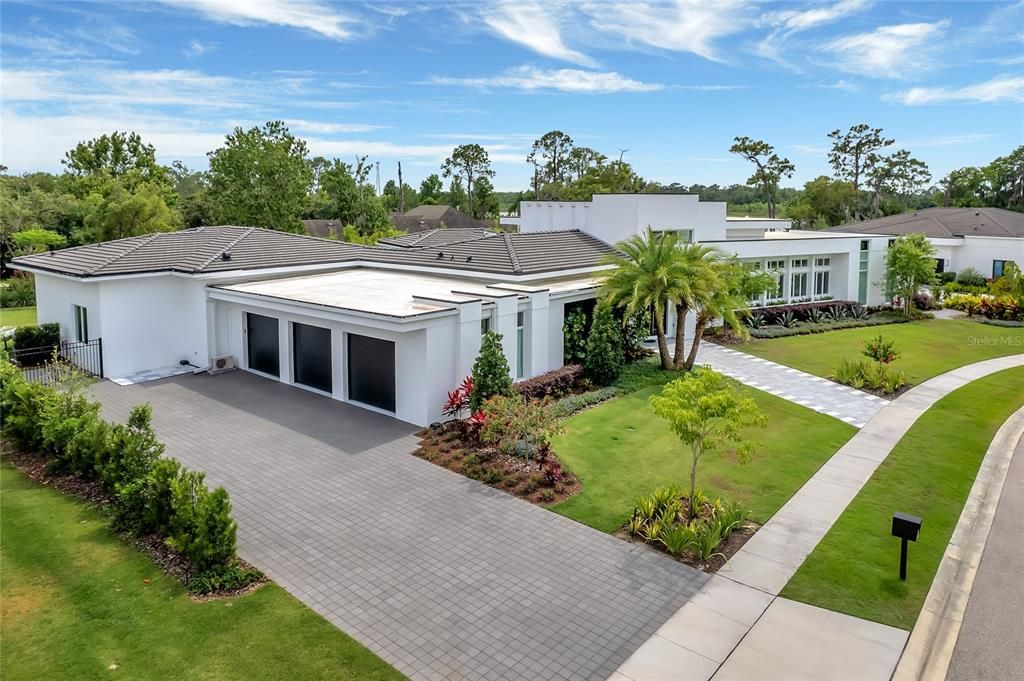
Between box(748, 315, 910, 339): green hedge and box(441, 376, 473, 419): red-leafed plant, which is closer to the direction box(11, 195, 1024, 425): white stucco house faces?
the red-leafed plant

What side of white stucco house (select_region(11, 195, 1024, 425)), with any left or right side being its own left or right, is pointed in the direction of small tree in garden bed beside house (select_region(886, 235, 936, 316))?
left

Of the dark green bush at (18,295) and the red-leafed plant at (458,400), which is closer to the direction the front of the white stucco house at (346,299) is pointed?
the red-leafed plant

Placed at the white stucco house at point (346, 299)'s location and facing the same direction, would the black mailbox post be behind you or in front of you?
in front

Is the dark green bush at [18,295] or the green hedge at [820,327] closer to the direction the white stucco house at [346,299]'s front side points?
the green hedge

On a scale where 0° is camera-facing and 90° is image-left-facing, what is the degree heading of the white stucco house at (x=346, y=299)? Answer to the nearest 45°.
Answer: approximately 315°

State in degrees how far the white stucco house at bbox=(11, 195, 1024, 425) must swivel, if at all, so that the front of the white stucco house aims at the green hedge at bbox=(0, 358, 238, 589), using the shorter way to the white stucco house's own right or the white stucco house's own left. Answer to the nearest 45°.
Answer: approximately 45° to the white stucco house's own right

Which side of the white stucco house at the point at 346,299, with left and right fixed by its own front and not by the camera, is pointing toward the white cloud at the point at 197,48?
back

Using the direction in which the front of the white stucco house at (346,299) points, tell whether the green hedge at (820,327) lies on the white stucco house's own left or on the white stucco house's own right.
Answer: on the white stucco house's own left

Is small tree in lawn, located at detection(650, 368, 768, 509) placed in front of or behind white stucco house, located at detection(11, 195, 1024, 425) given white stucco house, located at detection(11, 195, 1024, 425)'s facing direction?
in front

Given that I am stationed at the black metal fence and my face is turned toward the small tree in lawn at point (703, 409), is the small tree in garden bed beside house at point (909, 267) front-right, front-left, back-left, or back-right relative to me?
front-left
